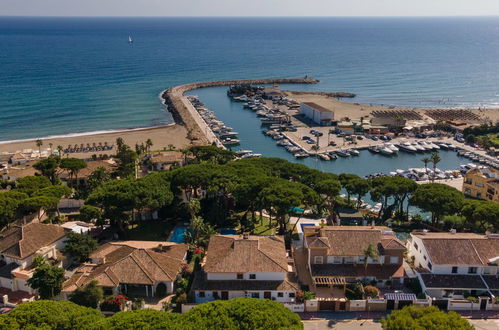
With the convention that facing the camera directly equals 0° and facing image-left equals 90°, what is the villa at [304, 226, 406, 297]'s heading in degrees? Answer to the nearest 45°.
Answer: approximately 0°

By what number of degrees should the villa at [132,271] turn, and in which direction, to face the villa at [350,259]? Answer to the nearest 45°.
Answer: approximately 90° to its left

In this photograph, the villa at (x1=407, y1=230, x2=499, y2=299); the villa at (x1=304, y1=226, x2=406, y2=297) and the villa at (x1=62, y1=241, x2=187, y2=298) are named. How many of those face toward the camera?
3

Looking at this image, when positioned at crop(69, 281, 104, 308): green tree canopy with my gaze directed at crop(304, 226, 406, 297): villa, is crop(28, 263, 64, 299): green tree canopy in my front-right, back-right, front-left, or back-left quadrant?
back-left

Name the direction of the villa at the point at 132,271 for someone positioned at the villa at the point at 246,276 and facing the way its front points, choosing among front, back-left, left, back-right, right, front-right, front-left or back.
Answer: right

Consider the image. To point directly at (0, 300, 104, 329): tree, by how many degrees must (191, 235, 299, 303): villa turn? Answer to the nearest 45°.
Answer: approximately 45° to its right

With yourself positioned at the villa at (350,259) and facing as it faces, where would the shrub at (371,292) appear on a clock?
The shrub is roughly at 11 o'clock from the villa.

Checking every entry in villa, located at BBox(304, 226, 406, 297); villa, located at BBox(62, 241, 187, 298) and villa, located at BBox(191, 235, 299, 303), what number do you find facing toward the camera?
3

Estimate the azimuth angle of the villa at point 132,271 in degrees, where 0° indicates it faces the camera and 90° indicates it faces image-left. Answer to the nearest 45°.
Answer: approximately 0°

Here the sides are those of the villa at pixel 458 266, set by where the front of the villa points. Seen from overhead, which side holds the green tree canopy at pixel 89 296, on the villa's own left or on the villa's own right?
on the villa's own right

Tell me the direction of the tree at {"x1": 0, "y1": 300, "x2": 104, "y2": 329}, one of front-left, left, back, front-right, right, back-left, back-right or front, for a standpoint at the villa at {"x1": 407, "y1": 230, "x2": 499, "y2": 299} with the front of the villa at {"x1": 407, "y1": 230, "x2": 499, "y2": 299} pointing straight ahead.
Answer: front-right

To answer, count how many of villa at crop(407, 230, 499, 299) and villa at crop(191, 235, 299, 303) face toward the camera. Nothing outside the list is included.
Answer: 2

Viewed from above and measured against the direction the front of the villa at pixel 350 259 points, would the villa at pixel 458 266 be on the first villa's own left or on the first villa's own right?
on the first villa's own left
